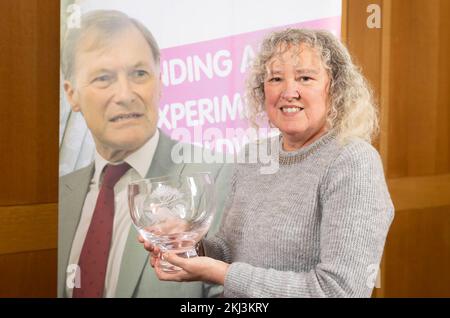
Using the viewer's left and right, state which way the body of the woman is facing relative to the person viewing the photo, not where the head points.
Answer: facing the viewer and to the left of the viewer
